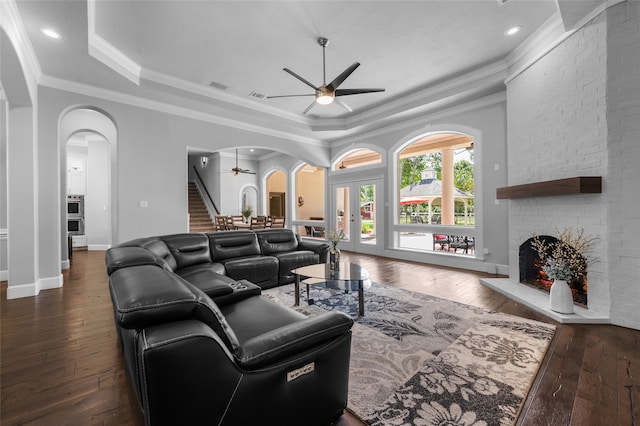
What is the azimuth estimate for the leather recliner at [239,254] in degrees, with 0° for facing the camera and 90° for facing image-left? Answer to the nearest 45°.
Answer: approximately 315°

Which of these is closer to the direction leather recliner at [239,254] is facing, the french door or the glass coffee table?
the glass coffee table

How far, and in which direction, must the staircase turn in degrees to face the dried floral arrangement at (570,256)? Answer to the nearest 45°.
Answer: approximately 45° to its left

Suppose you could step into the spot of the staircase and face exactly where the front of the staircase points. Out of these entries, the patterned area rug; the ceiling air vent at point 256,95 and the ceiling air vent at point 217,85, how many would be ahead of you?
3

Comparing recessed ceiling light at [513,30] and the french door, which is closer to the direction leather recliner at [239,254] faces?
the recessed ceiling light

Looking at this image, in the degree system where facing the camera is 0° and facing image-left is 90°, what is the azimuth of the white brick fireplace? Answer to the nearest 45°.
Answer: approximately 45°

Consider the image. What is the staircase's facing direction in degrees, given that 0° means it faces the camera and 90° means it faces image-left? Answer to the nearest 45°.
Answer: approximately 0°

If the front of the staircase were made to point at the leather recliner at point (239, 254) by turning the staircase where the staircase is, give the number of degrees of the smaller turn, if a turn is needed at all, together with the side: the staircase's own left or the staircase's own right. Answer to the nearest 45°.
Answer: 0° — it already faces it
